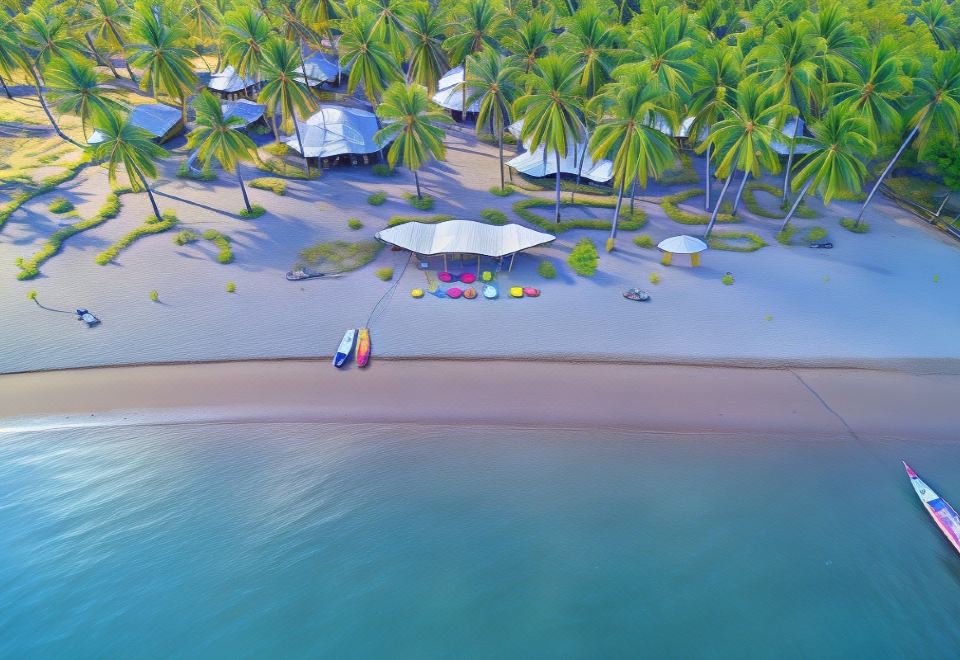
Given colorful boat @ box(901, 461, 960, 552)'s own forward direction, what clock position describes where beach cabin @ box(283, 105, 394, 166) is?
The beach cabin is roughly at 10 o'clock from the colorful boat.

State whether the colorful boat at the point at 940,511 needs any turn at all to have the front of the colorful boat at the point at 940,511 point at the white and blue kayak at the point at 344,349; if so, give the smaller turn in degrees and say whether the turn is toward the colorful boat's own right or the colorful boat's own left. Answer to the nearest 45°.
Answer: approximately 90° to the colorful boat's own left

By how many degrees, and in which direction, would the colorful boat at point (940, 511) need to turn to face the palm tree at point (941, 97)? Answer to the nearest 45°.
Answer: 0° — it already faces it

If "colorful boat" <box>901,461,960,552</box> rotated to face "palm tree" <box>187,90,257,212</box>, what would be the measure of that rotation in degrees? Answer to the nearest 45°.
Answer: approximately 90° to its left

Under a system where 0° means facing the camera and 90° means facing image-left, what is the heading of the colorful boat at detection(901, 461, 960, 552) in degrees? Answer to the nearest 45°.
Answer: approximately 135°

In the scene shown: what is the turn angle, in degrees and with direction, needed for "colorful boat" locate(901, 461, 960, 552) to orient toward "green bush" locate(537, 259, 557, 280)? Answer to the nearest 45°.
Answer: approximately 45° to its left

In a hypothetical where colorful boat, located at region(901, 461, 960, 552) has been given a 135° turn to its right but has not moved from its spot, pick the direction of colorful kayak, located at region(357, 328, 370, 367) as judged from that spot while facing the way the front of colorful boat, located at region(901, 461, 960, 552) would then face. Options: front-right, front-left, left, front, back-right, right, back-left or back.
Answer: back-right

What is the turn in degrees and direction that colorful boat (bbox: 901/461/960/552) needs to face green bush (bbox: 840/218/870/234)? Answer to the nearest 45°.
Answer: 0° — it already faces it

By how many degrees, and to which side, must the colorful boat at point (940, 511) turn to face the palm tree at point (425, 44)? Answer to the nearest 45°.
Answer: approximately 45° to its left
